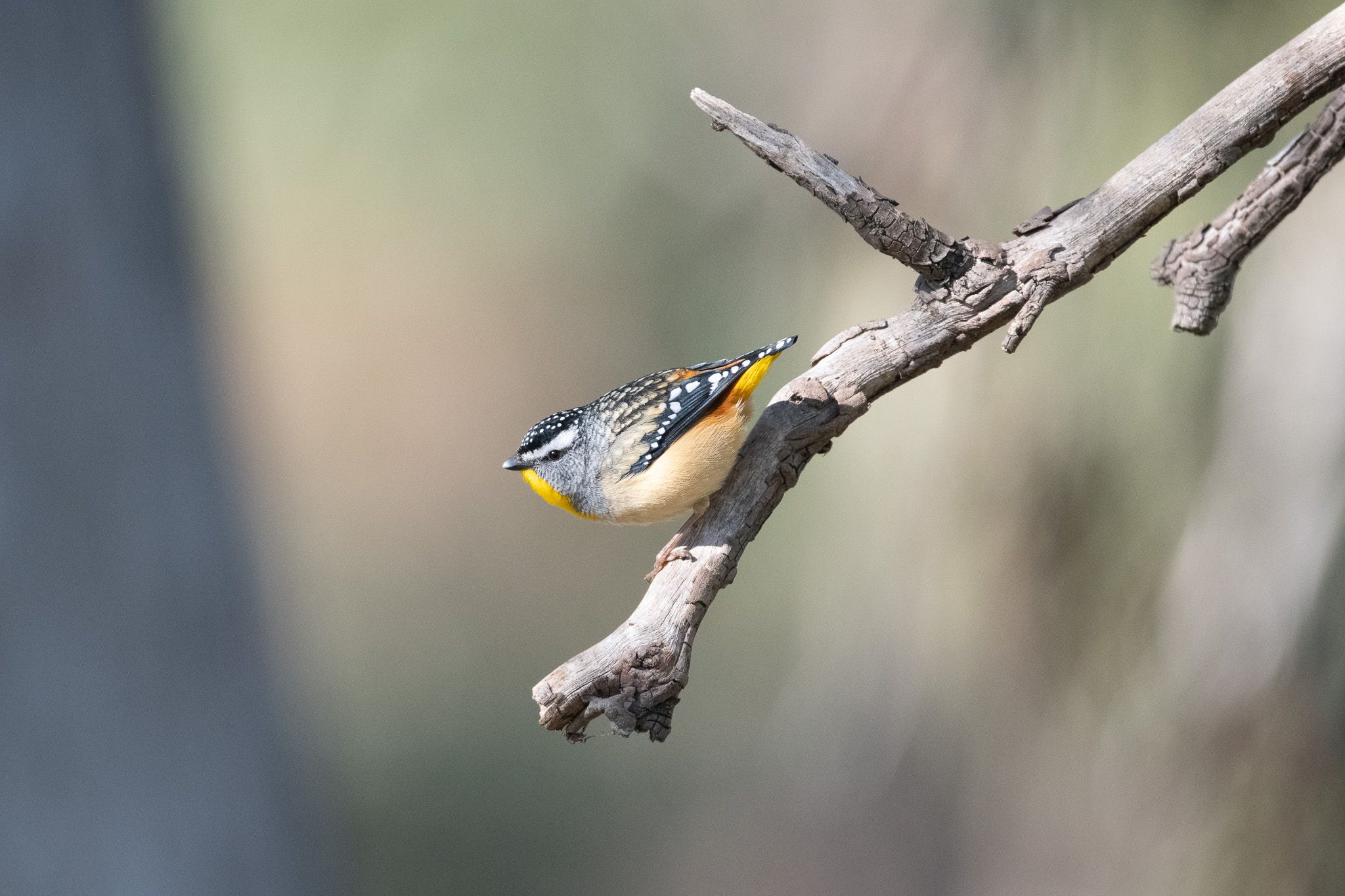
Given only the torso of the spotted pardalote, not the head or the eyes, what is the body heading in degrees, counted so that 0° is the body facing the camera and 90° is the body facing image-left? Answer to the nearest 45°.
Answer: approximately 90°

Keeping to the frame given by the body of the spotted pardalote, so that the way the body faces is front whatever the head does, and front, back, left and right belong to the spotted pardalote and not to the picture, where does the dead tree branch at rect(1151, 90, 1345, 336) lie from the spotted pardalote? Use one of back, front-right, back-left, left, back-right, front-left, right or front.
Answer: back
